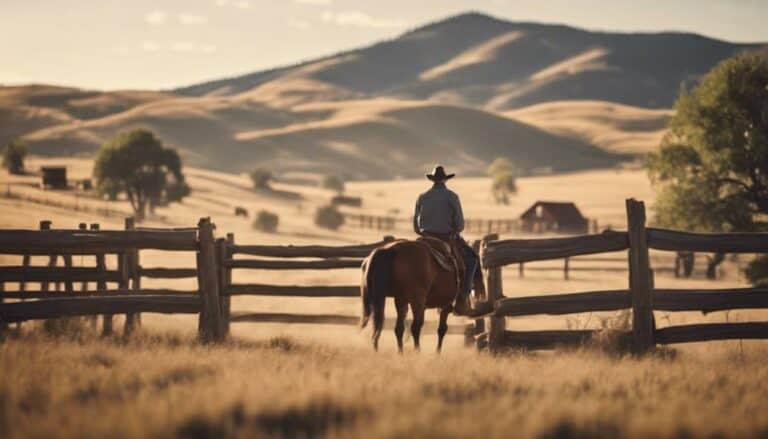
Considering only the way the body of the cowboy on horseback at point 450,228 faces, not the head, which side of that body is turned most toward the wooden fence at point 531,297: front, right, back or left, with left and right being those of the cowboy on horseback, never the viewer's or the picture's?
right

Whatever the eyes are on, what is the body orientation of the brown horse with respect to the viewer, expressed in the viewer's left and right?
facing away from the viewer and to the right of the viewer

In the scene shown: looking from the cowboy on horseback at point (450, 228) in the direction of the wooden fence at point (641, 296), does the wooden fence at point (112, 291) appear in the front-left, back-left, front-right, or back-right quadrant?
back-right

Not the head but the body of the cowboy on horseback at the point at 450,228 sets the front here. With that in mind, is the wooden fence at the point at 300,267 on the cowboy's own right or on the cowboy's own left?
on the cowboy's own left

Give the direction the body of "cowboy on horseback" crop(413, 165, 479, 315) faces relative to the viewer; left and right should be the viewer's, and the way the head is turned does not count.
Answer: facing away from the viewer and to the right of the viewer

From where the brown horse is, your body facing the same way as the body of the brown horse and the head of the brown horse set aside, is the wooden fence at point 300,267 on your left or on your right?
on your left
